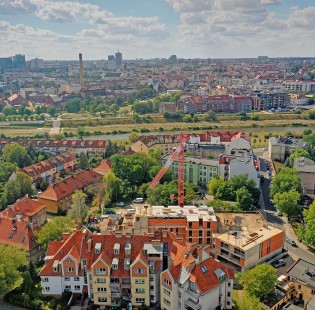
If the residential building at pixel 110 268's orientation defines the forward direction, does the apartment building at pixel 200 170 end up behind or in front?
behind

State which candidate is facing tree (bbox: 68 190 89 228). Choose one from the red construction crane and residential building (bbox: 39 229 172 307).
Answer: the red construction crane

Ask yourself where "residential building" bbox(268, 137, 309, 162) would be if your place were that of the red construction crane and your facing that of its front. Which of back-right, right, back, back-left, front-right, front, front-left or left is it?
back

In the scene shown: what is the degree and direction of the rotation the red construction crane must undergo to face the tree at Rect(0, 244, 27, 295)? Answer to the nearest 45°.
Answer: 0° — it already faces it

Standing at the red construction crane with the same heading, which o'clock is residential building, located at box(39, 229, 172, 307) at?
The residential building is roughly at 11 o'clock from the red construction crane.

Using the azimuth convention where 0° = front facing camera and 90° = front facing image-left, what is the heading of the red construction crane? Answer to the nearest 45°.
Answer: approximately 45°

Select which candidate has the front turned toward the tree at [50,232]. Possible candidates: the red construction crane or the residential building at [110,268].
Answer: the red construction crane

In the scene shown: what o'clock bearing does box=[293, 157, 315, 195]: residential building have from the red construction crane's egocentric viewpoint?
The residential building is roughly at 7 o'clock from the red construction crane.

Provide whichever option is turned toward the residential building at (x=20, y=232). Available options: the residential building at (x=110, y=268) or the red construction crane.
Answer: the red construction crane

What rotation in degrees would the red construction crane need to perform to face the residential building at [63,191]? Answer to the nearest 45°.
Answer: approximately 45° to its right

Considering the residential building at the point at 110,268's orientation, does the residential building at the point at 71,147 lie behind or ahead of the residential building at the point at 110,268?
behind

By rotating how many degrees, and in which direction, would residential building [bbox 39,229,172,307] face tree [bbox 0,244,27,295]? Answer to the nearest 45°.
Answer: approximately 90° to its right

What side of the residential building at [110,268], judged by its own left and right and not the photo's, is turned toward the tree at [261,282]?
left

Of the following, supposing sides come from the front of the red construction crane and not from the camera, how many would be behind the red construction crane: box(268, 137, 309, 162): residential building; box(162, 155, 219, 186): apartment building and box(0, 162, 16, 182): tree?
2

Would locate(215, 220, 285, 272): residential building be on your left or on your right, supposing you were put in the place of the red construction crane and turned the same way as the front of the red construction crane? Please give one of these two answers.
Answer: on your left

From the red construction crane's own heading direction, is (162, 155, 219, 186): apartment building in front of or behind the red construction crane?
behind
